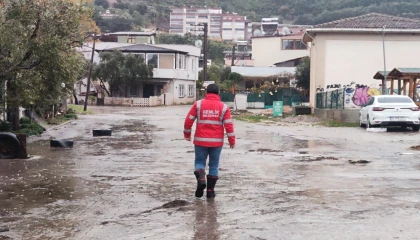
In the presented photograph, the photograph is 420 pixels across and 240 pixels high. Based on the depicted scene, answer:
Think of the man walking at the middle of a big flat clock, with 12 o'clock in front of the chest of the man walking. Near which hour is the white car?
The white car is roughly at 1 o'clock from the man walking.

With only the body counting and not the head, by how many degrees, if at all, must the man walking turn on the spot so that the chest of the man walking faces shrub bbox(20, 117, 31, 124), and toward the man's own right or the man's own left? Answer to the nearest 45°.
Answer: approximately 45° to the man's own left

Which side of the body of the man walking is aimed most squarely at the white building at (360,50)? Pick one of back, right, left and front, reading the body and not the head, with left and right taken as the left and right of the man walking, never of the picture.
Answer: front

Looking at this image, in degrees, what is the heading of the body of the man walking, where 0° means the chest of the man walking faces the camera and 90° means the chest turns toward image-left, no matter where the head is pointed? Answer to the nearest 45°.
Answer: approximately 180°

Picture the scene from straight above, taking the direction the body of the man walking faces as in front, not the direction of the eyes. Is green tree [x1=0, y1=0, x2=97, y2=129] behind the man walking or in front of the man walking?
in front

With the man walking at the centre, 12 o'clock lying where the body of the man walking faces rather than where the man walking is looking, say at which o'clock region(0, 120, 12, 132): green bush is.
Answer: The green bush is roughly at 11 o'clock from the man walking.

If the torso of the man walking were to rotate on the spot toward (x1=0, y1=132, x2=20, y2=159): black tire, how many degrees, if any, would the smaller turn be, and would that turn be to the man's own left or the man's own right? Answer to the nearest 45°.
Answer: approximately 45° to the man's own left

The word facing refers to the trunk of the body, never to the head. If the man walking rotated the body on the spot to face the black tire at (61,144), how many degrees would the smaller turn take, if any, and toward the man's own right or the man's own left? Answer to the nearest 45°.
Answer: approximately 45° to the man's own left
